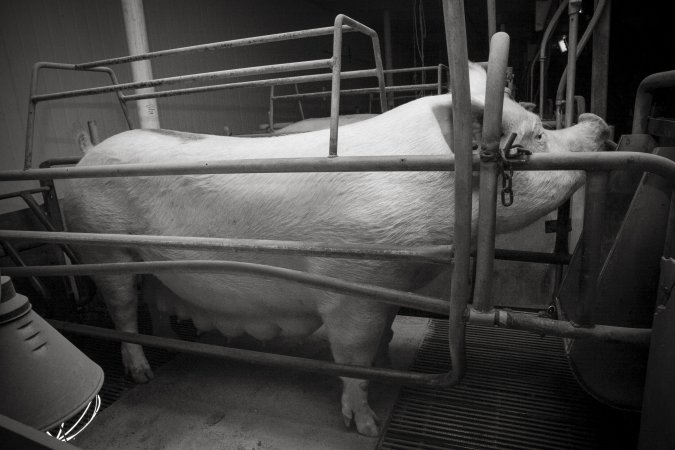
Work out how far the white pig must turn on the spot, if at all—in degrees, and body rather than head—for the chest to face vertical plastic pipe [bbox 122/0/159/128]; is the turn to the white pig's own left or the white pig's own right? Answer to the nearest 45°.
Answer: approximately 135° to the white pig's own left

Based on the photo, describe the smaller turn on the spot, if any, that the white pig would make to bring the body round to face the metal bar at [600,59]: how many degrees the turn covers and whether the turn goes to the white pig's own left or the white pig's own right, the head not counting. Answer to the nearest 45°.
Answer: approximately 45° to the white pig's own left

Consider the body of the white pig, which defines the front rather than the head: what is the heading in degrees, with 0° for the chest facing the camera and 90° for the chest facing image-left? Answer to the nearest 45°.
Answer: approximately 270°

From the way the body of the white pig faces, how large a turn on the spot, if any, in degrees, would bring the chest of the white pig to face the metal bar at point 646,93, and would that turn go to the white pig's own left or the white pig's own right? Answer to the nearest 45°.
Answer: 0° — it already faces it
